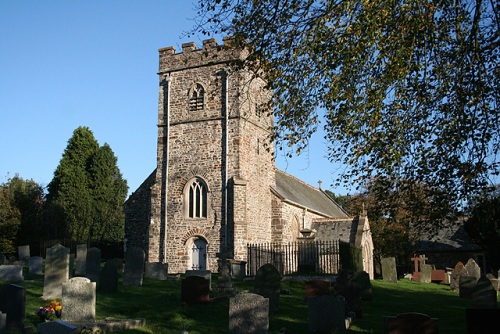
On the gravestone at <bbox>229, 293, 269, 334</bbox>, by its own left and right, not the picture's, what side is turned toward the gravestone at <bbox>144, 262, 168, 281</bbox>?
back

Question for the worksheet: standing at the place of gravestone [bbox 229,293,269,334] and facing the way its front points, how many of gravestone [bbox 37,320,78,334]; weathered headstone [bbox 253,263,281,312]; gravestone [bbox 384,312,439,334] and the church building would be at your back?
2

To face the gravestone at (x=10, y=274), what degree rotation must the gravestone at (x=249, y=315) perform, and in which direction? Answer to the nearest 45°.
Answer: approximately 135° to its right

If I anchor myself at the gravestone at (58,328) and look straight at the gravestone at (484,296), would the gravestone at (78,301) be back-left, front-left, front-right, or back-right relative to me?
front-left

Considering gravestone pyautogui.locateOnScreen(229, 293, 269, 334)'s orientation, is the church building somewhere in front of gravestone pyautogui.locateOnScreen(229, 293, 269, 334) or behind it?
behind

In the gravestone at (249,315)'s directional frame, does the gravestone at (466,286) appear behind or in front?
behind

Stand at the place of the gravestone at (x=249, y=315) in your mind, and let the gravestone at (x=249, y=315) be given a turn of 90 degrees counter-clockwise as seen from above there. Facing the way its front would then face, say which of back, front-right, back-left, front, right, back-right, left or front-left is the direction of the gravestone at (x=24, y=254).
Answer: back-left

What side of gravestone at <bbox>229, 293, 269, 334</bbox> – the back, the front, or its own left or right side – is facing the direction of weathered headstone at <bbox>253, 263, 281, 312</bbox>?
back

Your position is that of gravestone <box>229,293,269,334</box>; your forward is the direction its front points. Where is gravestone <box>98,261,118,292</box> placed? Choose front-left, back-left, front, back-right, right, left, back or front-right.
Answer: back-right

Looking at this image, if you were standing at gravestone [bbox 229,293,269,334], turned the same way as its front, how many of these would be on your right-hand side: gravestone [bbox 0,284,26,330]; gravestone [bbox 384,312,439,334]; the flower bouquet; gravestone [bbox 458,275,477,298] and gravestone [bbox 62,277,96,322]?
3

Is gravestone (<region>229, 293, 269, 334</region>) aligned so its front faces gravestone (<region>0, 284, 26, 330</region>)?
no

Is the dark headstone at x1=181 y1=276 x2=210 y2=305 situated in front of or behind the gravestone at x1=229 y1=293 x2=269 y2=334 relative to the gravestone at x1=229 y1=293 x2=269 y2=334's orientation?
behind

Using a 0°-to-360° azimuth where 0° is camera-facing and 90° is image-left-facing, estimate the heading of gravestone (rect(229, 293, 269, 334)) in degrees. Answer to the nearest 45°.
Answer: approximately 0°

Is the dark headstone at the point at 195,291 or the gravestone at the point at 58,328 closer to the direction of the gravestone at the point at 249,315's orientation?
the gravestone

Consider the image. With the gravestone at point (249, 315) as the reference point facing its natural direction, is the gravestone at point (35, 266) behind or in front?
behind

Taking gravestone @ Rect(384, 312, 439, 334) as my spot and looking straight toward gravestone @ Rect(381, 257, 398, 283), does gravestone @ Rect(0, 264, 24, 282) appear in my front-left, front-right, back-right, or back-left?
front-left

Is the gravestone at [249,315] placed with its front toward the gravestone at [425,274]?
no

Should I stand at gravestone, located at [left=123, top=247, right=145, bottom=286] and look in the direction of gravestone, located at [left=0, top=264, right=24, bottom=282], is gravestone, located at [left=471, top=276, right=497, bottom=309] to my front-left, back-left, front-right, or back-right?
back-left

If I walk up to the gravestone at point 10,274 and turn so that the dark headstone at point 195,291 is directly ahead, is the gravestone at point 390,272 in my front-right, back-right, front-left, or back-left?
front-left

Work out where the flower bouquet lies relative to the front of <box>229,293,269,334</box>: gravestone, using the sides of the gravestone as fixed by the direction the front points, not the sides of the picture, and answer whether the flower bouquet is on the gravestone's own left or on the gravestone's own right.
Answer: on the gravestone's own right

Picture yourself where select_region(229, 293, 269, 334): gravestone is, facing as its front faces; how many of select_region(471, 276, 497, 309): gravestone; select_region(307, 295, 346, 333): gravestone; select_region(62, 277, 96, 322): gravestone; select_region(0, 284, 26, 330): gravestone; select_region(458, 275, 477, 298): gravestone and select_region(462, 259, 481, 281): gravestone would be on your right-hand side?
2

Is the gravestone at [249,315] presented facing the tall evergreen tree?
no
